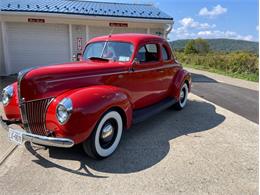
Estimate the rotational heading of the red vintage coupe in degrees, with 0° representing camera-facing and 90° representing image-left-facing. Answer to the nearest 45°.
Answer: approximately 45°

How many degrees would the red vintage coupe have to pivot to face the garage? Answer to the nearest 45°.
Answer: approximately 135° to its right
